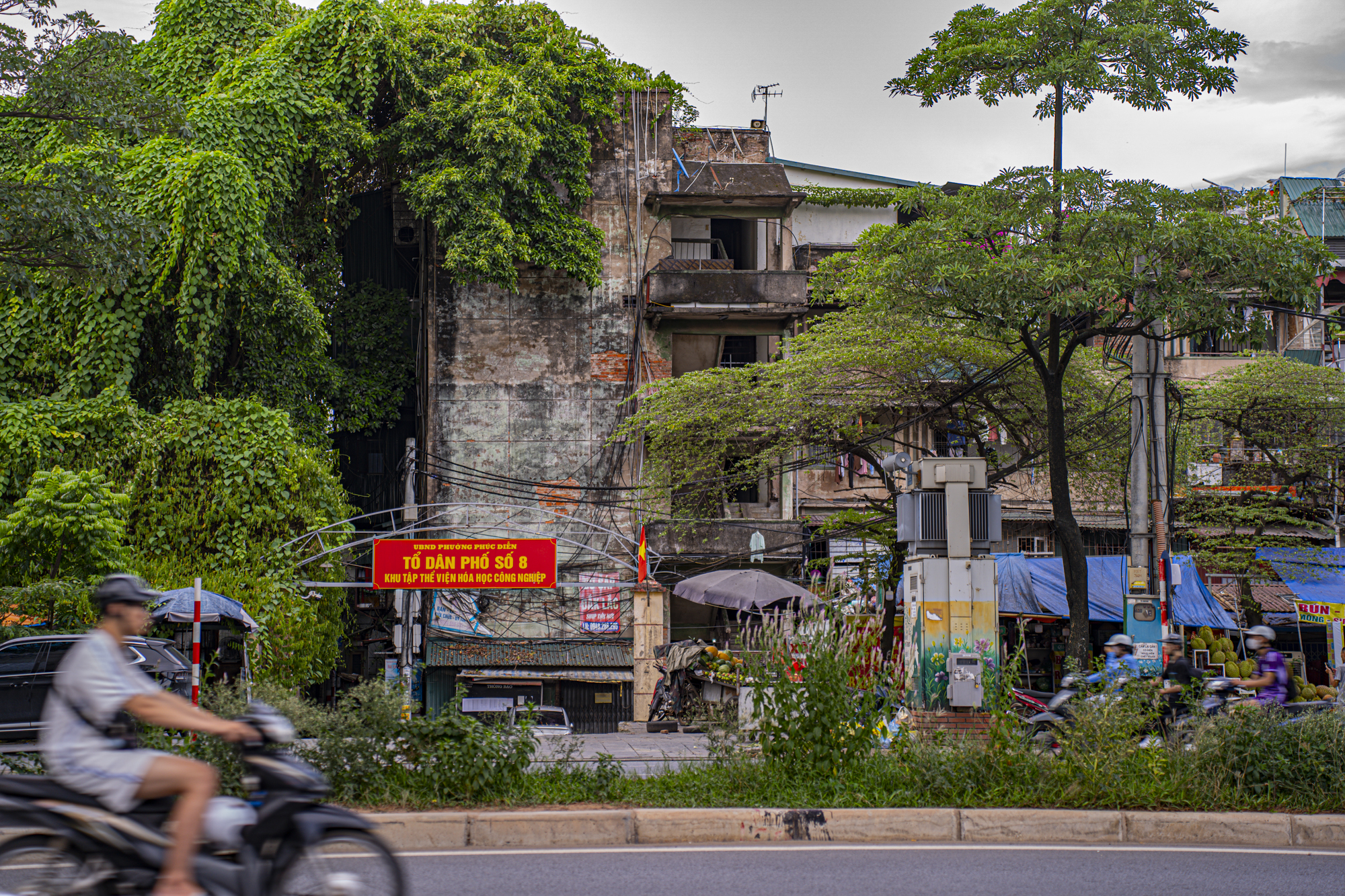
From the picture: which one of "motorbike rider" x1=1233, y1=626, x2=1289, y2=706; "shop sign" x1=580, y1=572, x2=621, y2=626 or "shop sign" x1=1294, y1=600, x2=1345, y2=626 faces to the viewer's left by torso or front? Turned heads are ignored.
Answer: the motorbike rider

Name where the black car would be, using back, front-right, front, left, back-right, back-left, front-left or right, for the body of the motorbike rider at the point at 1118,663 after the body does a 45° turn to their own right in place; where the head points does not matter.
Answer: front-left

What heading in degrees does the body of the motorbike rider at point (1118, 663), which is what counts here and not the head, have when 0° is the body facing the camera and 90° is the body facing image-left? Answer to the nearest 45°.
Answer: approximately 90°

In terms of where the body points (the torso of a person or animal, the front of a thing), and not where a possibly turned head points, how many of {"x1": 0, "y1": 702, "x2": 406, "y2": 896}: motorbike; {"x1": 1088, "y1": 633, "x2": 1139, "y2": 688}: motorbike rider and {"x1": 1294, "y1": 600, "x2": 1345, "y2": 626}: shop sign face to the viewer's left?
1

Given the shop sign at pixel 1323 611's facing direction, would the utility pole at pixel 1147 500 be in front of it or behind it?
in front

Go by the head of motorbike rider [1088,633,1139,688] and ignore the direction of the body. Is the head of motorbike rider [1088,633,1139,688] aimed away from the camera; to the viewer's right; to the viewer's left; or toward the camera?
to the viewer's left

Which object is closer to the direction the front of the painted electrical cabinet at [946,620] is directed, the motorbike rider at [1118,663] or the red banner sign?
the motorbike rider

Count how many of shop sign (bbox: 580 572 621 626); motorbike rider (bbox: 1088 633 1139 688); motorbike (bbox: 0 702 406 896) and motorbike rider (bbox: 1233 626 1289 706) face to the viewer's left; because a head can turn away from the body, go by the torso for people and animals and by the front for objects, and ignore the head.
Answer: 2

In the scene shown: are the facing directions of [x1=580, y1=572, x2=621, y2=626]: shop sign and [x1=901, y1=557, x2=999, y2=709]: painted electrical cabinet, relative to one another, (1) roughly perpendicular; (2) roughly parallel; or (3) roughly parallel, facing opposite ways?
roughly parallel

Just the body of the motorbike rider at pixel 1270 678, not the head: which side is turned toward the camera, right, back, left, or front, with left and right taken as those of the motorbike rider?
left

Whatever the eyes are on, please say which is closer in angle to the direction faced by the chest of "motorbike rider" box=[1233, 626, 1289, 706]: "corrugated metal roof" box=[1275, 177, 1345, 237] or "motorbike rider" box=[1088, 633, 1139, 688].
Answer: the motorbike rider

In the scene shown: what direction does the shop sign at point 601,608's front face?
toward the camera

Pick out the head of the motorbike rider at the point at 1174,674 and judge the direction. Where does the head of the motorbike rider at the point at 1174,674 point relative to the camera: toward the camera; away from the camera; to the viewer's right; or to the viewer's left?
to the viewer's left

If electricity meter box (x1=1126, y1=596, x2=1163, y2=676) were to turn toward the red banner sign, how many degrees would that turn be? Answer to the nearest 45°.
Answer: approximately 90° to its right

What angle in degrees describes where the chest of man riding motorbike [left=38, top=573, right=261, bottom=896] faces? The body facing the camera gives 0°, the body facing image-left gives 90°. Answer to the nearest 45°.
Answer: approximately 270°
